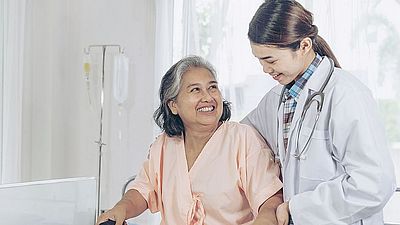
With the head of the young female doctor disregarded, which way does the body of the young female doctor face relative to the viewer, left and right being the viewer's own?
facing the viewer and to the left of the viewer

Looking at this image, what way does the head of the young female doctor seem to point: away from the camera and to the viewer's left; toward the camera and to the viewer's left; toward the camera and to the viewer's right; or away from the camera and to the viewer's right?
toward the camera and to the viewer's left

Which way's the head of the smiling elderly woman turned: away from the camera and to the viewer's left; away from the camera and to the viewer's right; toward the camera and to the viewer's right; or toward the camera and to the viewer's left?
toward the camera and to the viewer's right

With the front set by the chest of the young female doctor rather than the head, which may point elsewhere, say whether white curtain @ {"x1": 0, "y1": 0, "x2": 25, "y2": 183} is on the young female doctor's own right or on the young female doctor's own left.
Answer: on the young female doctor's own right

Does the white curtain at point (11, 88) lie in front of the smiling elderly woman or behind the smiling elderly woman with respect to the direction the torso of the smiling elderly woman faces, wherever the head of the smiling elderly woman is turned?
behind

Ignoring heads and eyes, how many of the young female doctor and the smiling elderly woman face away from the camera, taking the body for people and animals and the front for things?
0

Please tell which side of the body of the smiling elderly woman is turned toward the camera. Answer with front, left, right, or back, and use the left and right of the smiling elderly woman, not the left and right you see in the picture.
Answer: front
